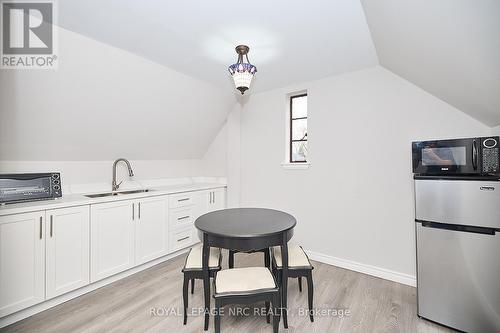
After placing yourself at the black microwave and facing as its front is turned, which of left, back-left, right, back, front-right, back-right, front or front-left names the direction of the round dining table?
front-right

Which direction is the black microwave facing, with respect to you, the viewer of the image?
facing the viewer

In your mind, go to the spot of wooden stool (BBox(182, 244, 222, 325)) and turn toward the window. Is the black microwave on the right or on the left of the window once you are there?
right

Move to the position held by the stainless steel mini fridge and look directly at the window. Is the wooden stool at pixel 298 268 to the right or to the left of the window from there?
left

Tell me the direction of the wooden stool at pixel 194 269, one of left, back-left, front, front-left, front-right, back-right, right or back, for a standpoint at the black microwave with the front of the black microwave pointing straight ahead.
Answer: front-right

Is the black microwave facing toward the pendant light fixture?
no

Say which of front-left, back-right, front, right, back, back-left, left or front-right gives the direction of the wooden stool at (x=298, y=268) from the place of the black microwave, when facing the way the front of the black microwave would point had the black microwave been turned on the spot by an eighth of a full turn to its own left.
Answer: right

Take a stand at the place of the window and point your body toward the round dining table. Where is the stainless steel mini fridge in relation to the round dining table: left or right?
left

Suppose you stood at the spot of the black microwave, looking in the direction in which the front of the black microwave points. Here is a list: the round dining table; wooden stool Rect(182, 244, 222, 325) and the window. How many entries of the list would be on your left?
0

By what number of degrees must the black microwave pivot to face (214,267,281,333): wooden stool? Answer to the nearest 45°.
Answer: approximately 45° to its right
